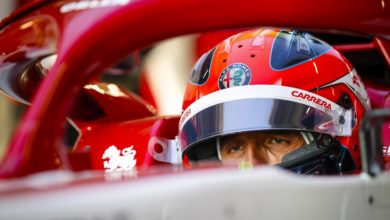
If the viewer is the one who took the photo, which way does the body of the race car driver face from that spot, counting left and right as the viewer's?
facing the viewer and to the left of the viewer
